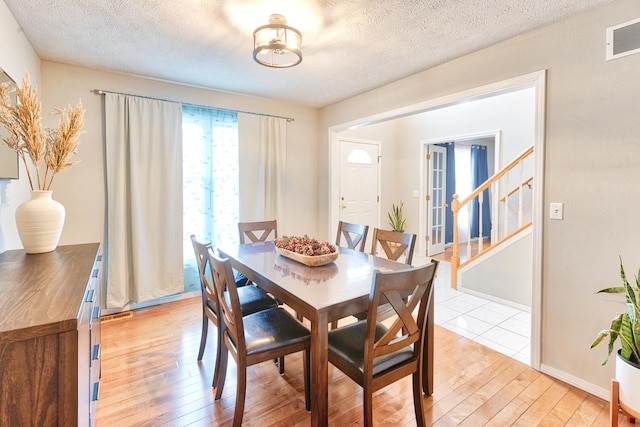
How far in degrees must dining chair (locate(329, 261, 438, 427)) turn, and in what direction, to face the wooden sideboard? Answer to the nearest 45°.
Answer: approximately 90° to its left

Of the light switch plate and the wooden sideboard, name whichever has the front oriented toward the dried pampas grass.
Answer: the light switch plate

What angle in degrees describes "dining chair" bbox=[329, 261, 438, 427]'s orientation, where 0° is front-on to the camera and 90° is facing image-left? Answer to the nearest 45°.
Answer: approximately 135°

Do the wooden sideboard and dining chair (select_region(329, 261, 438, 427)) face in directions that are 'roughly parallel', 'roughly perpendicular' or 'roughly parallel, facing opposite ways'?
roughly perpendicular

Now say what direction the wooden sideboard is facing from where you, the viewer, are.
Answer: facing to the right of the viewer

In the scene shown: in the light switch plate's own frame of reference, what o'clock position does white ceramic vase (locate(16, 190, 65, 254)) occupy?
The white ceramic vase is roughly at 12 o'clock from the light switch plate.

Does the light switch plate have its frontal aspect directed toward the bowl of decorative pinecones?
yes

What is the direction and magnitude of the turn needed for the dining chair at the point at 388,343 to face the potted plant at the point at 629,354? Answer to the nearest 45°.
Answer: approximately 135° to its right

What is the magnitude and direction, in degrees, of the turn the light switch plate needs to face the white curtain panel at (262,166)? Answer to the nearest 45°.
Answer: approximately 45° to its right

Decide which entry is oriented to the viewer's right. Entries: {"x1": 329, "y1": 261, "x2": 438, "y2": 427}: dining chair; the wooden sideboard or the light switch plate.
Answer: the wooden sideboard
